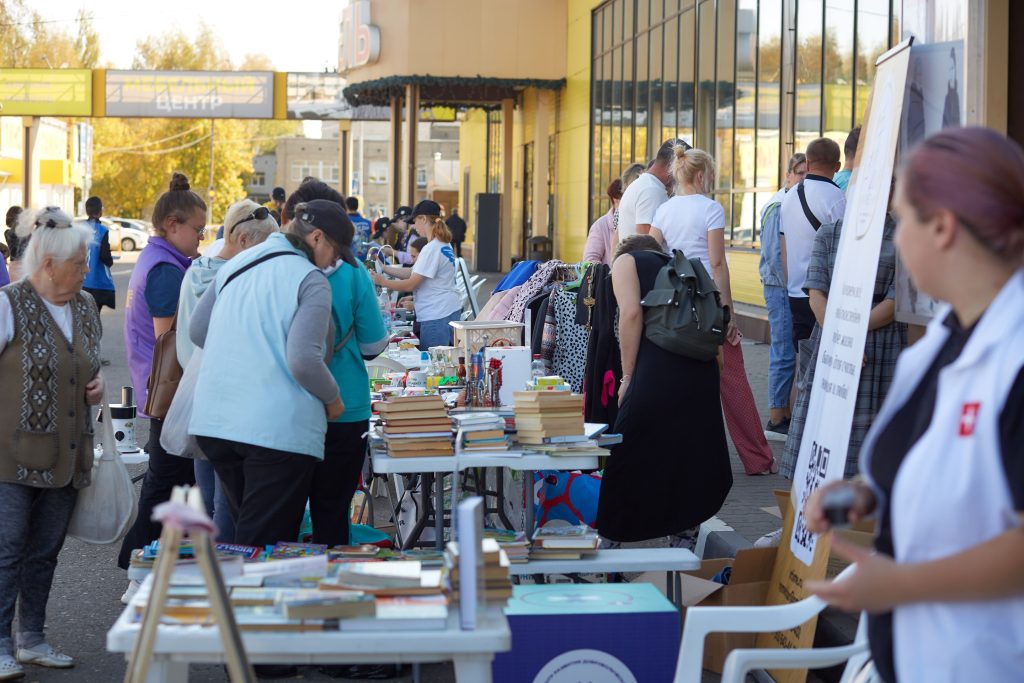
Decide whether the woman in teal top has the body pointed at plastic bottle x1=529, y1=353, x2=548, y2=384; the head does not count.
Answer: no

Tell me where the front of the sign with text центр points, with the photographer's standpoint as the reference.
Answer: facing the viewer

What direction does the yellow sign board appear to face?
toward the camera

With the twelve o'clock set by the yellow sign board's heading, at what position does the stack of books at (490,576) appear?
The stack of books is roughly at 12 o'clock from the yellow sign board.

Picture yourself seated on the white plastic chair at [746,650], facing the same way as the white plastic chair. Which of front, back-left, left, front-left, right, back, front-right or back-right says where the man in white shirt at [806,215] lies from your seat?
right

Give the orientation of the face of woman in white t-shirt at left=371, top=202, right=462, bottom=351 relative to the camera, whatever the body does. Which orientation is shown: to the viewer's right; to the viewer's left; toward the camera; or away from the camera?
to the viewer's left

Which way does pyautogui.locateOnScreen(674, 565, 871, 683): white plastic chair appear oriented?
to the viewer's left

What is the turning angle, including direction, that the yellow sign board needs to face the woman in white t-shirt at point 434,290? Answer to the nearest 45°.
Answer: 0° — it already faces them

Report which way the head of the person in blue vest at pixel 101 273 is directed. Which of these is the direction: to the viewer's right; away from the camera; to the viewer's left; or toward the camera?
away from the camera

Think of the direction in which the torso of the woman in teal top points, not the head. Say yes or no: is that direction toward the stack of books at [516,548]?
no

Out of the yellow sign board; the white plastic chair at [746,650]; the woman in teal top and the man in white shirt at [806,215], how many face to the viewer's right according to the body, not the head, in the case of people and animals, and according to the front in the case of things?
1

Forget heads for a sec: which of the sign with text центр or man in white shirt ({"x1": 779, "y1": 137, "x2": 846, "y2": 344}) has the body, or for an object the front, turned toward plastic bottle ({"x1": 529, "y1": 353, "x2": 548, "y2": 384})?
the sign with text центр
